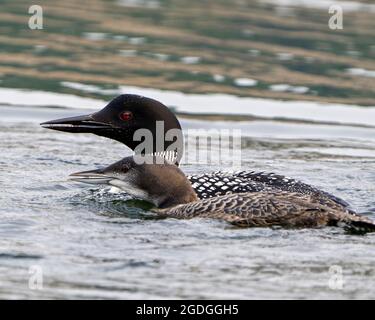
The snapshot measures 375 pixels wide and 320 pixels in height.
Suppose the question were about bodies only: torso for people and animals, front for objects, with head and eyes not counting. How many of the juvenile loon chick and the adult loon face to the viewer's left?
2

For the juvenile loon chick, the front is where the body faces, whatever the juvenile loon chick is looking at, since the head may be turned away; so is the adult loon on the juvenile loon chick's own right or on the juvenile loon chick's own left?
on the juvenile loon chick's own right

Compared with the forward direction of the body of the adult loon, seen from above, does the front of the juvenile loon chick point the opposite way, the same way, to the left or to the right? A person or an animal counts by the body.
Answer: the same way

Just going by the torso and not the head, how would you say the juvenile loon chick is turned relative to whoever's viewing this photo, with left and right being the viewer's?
facing to the left of the viewer

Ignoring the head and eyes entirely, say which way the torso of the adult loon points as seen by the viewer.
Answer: to the viewer's left

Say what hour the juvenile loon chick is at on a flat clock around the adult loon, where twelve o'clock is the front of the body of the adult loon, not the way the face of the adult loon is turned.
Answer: The juvenile loon chick is roughly at 8 o'clock from the adult loon.
